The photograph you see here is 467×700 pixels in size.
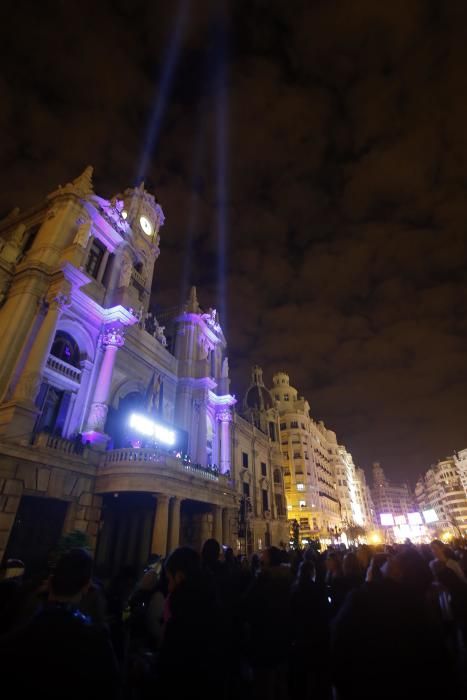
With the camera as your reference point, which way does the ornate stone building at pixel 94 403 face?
facing the viewer and to the right of the viewer

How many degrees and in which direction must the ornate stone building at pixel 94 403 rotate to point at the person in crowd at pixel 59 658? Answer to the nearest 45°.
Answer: approximately 45° to its right

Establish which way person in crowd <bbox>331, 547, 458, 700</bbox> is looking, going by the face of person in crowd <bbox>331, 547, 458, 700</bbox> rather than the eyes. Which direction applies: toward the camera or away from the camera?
away from the camera

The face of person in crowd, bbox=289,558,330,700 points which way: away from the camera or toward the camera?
away from the camera

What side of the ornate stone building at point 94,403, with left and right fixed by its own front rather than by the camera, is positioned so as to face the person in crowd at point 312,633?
front

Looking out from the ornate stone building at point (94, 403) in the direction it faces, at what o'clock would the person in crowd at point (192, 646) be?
The person in crowd is roughly at 1 o'clock from the ornate stone building.

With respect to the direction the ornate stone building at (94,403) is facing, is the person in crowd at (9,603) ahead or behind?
ahead

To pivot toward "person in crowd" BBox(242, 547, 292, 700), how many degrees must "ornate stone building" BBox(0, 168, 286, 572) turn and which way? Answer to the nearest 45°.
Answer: approximately 45° to its right
